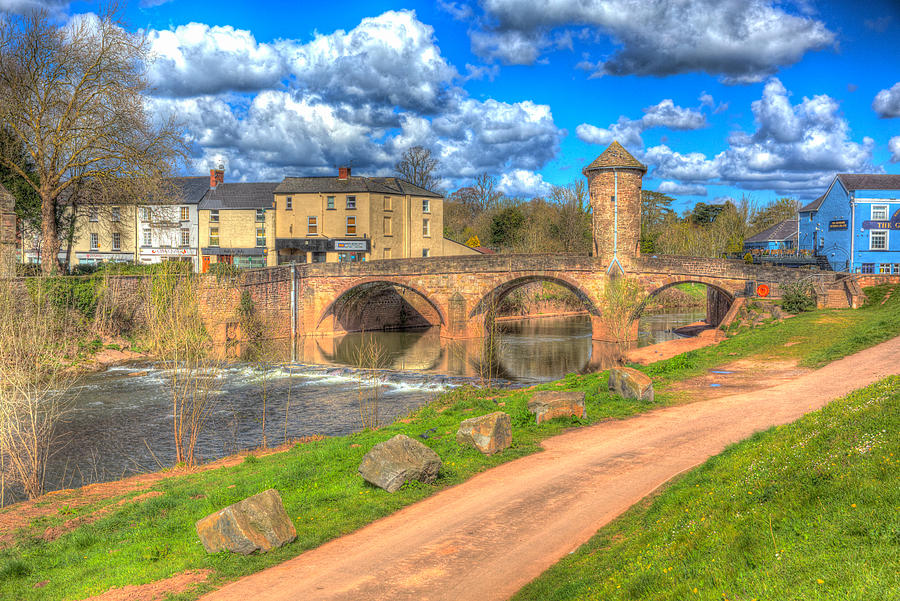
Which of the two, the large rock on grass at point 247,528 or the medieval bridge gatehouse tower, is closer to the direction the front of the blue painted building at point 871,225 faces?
the large rock on grass

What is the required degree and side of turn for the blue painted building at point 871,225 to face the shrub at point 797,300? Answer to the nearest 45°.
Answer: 0° — it already faces it

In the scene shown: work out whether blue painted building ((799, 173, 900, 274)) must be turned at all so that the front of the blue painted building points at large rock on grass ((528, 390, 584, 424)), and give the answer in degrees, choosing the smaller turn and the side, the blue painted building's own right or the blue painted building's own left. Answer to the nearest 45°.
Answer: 0° — it already faces it

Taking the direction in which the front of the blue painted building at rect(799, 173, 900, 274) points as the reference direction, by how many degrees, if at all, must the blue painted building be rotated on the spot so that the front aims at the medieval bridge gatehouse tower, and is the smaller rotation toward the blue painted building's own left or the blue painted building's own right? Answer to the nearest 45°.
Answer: approximately 45° to the blue painted building's own right

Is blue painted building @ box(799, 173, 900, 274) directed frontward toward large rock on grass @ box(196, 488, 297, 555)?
yes

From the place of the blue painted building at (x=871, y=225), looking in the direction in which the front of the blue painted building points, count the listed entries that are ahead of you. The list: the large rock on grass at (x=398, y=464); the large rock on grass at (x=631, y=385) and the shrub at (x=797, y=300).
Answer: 3

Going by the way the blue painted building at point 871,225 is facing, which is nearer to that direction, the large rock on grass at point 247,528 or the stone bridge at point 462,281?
the large rock on grass

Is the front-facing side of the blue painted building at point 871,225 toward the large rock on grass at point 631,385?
yes

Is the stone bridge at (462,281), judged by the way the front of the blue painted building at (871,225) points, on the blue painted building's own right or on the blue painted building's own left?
on the blue painted building's own right

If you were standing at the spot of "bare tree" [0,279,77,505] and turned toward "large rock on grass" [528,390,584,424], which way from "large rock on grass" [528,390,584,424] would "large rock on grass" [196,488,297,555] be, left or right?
right

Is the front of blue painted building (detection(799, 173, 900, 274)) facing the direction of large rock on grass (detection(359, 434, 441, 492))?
yes

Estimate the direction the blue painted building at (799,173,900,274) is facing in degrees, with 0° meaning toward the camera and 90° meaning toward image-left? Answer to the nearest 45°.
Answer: approximately 0°
